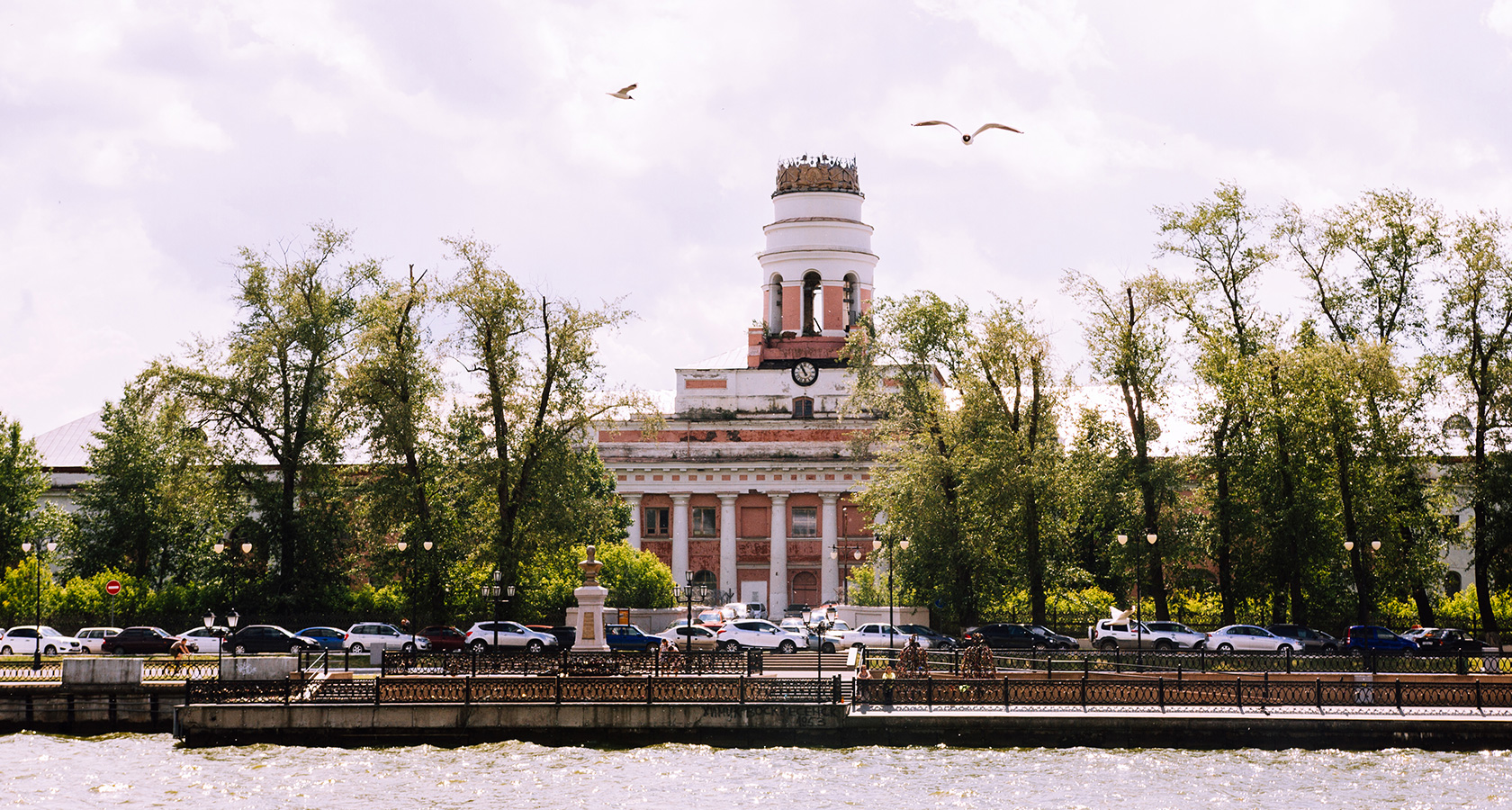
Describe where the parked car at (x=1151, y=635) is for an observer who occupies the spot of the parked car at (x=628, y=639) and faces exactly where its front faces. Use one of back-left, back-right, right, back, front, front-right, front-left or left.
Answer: front

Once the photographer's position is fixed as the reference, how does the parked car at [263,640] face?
facing to the right of the viewer

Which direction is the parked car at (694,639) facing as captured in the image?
to the viewer's right

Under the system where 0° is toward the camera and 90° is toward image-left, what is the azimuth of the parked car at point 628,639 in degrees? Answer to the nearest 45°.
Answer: approximately 270°

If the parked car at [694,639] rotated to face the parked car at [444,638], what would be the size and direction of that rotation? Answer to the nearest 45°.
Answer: approximately 180°

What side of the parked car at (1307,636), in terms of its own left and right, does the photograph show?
right

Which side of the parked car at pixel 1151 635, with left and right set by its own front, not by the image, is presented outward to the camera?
right

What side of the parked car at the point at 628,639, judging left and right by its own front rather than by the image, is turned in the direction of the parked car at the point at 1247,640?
front

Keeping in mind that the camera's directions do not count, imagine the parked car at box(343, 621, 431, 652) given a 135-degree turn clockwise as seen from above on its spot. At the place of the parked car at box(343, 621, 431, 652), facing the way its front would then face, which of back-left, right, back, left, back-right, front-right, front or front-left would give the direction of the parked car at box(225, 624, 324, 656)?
front-right
